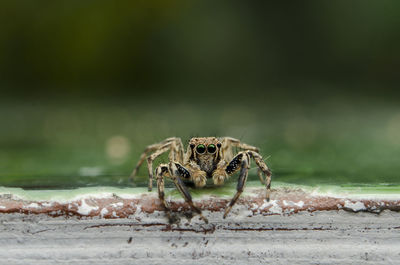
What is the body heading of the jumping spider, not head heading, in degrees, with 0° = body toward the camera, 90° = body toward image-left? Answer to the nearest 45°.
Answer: approximately 0°
